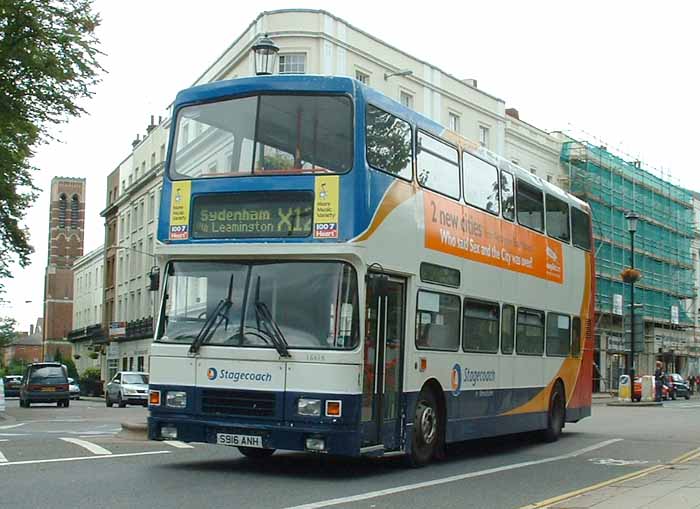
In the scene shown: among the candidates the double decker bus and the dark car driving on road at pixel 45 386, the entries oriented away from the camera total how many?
1

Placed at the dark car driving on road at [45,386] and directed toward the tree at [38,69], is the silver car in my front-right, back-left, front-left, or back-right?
front-left

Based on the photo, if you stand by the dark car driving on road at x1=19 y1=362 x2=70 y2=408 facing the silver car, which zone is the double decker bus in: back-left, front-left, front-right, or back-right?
front-right

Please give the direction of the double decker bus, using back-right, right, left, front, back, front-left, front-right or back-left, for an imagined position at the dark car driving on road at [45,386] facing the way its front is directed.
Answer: back

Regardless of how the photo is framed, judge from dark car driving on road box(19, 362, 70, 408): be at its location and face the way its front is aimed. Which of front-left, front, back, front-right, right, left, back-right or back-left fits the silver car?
back-right

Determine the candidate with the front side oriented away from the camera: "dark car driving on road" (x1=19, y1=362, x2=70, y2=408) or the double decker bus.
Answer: the dark car driving on road

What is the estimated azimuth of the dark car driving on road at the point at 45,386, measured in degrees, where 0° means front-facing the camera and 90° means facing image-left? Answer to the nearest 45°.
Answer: approximately 180°

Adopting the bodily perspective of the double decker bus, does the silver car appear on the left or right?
on its right

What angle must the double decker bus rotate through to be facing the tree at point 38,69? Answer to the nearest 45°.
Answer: approximately 90° to its right

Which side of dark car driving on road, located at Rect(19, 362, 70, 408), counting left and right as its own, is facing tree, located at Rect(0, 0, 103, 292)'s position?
back

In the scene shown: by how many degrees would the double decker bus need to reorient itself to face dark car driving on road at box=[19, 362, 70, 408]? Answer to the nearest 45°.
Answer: approximately 135° to its right
